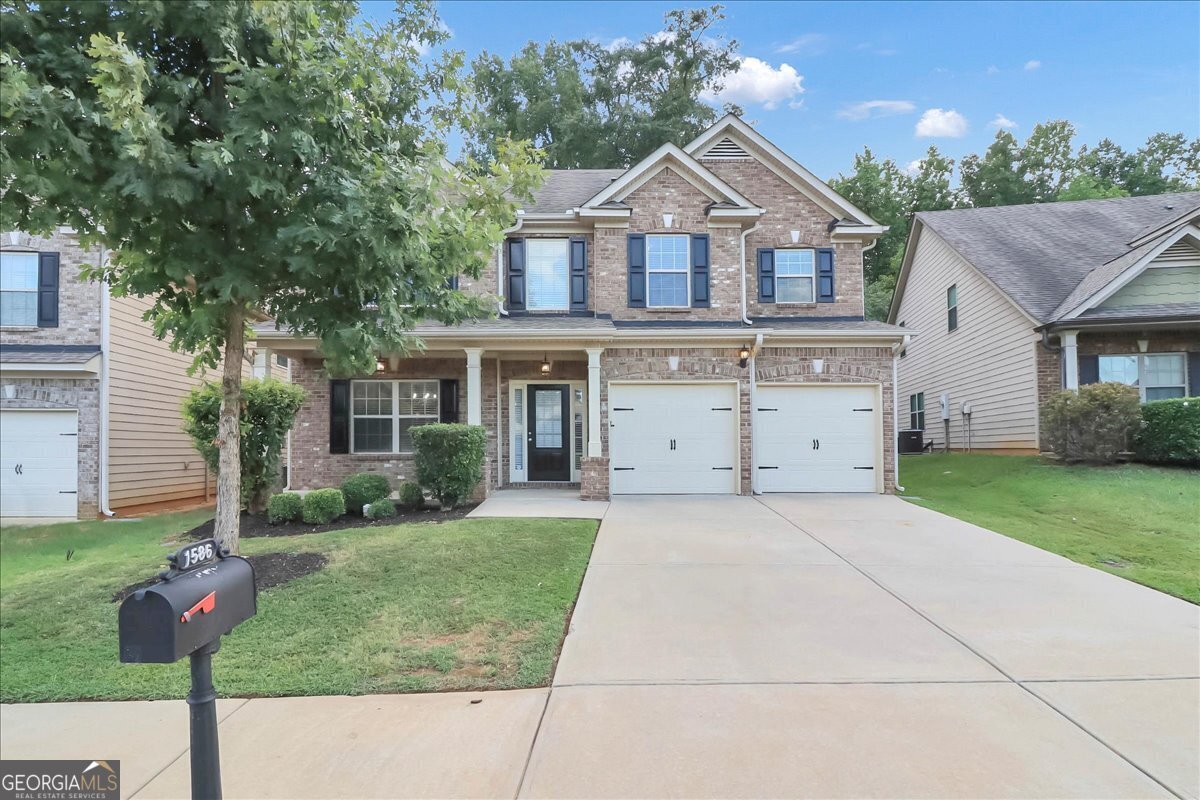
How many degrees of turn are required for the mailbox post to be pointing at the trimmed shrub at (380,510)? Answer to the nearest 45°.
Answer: approximately 135° to its right

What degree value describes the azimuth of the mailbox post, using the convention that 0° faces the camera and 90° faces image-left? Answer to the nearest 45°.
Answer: approximately 45°

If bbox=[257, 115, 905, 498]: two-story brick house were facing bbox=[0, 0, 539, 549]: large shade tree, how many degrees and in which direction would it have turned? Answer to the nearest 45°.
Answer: approximately 45° to its right

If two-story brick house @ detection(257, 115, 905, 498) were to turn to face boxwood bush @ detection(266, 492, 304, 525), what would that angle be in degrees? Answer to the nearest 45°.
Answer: approximately 45° to its right

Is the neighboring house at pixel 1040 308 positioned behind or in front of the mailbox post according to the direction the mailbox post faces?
behind

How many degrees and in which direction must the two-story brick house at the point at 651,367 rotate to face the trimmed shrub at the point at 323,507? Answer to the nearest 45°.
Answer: approximately 45° to its right

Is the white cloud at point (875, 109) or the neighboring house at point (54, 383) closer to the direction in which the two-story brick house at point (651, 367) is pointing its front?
the neighboring house

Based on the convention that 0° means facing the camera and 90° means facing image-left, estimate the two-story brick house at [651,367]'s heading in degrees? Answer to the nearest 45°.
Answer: approximately 0°
